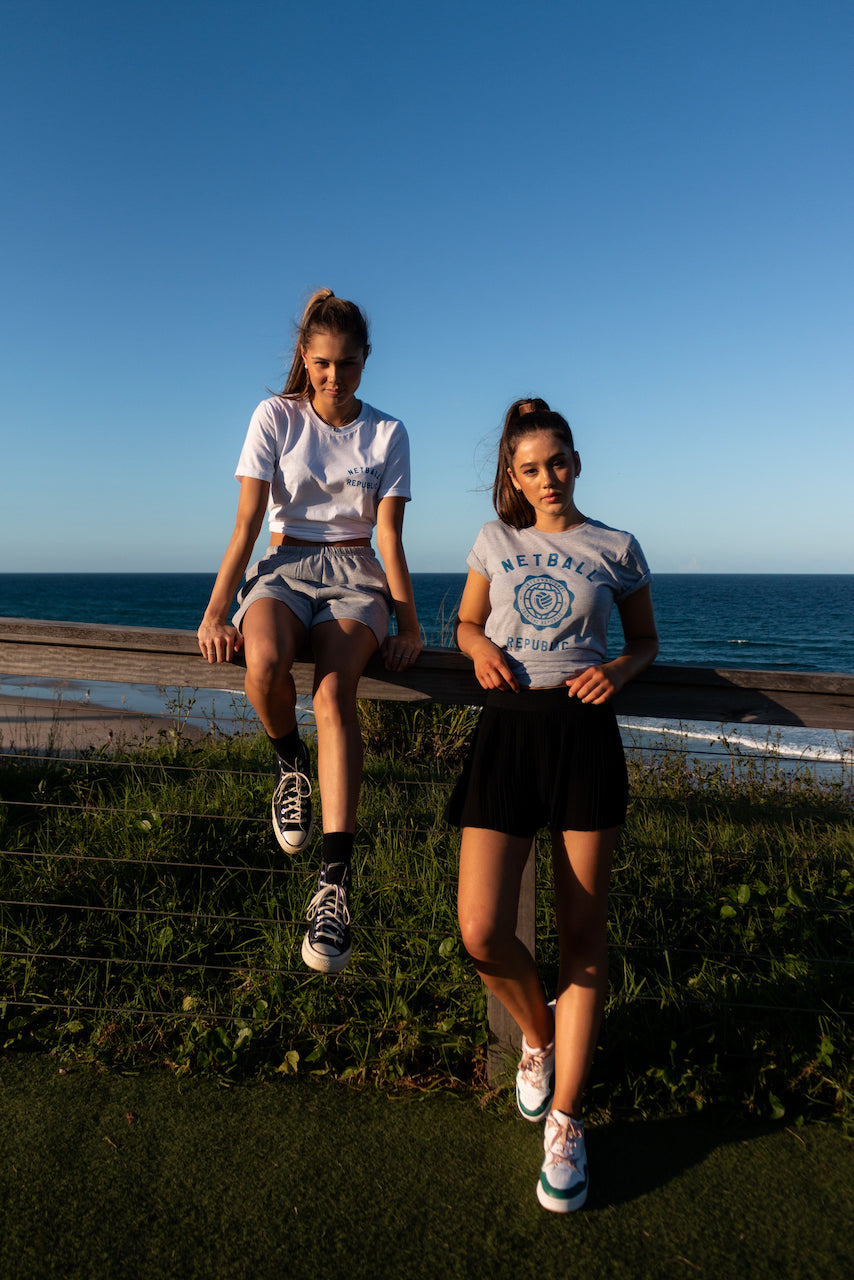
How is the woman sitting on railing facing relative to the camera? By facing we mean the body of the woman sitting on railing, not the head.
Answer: toward the camera

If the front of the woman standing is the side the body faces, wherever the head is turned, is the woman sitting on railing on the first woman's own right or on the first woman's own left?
on the first woman's own right

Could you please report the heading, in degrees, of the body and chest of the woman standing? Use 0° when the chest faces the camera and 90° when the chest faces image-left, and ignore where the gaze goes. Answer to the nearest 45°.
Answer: approximately 0°

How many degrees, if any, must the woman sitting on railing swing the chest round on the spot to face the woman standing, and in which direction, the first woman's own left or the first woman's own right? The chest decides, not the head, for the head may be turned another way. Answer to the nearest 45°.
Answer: approximately 45° to the first woman's own left
